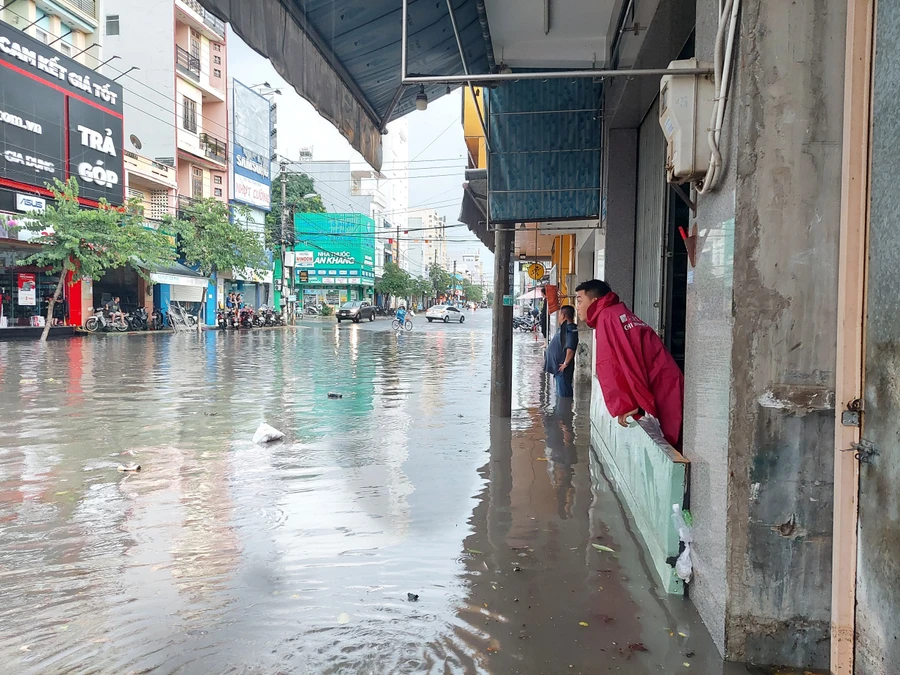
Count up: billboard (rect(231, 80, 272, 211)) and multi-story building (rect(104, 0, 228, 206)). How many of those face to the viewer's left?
0

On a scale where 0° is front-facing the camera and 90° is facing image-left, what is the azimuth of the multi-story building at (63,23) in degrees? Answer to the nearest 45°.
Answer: approximately 315°

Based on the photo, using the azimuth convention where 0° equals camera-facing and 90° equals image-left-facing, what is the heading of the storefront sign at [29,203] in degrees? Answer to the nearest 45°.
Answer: approximately 315°

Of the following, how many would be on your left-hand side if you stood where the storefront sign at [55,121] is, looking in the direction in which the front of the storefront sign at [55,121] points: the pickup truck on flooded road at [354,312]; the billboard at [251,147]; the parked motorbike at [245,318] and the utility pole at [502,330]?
3

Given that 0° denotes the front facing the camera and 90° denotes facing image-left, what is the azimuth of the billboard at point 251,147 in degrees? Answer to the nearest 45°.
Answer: approximately 315°

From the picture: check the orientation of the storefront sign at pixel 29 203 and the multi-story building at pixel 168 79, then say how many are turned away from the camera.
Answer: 0

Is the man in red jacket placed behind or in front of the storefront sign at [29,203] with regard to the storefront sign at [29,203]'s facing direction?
in front

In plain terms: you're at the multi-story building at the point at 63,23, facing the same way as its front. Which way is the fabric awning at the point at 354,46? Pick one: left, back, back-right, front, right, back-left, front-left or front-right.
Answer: front-right

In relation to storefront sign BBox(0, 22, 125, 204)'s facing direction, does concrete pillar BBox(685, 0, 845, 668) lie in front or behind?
in front

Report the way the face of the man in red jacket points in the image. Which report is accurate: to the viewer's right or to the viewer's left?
to the viewer's left

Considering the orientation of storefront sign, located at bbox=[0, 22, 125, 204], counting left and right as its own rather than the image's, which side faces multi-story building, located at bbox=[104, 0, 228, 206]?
left

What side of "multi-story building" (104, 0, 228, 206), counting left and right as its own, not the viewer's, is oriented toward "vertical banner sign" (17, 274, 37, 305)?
right

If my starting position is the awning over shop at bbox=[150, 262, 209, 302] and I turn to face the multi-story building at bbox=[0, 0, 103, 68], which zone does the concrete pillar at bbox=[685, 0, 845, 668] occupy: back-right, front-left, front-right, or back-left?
front-left

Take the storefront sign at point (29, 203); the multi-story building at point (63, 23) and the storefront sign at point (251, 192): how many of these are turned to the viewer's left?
0
